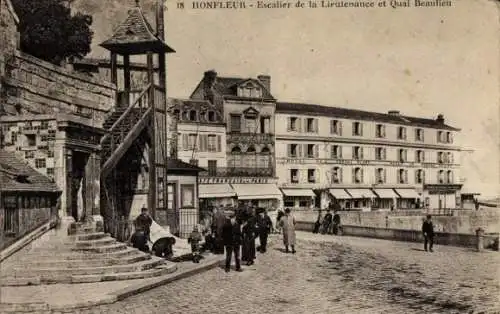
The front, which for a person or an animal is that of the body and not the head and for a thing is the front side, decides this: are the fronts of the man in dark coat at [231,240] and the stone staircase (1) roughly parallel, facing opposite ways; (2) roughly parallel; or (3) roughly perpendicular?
roughly parallel

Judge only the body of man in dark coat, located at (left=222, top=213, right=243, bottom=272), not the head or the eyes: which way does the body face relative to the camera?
toward the camera

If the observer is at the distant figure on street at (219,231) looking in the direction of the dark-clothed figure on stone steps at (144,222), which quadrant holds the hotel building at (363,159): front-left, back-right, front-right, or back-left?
back-right

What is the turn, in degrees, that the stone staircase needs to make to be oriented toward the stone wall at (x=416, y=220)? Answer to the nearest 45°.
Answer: approximately 135° to its left

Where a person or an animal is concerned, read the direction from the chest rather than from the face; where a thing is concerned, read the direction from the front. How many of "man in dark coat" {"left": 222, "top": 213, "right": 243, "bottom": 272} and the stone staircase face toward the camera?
2

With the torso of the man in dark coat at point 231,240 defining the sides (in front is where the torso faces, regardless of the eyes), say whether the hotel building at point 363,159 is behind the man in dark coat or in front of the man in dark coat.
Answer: behind

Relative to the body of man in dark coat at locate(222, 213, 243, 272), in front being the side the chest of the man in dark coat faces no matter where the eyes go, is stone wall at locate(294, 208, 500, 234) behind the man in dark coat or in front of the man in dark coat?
behind

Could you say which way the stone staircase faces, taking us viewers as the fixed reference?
facing the viewer
